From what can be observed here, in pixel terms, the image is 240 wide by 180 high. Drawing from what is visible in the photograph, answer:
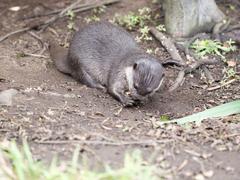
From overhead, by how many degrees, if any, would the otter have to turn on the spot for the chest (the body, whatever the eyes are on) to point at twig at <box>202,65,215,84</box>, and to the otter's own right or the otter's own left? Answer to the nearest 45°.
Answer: approximately 45° to the otter's own left

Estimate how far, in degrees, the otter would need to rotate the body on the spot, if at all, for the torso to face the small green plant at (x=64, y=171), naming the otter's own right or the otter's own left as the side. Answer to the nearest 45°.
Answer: approximately 45° to the otter's own right

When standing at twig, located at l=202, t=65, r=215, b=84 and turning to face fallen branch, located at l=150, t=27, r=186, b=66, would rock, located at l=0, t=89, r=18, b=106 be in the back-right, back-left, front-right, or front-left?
front-left

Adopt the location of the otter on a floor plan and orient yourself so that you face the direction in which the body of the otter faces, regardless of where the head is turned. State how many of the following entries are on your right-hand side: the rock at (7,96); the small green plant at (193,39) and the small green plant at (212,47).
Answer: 1

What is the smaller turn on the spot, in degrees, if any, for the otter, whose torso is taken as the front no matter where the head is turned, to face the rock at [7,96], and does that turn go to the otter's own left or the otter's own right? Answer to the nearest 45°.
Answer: approximately 90° to the otter's own right

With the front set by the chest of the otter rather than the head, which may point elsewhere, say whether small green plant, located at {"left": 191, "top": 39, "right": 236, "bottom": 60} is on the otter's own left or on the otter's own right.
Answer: on the otter's own left

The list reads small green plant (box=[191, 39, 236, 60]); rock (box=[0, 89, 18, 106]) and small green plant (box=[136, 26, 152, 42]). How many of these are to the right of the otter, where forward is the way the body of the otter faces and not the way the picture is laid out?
1

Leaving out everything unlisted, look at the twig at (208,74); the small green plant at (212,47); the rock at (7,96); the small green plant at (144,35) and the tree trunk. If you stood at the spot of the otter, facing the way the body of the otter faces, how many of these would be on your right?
1

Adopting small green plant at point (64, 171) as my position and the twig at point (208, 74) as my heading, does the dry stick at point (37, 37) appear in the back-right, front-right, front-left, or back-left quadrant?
front-left

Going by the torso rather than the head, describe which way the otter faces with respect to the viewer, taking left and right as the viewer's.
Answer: facing the viewer and to the right of the viewer

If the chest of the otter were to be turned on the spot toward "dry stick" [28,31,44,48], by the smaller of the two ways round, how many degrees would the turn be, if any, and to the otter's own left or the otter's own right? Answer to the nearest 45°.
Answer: approximately 180°

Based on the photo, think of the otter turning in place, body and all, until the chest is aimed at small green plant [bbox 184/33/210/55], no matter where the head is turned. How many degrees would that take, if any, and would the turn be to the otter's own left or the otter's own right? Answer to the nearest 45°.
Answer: approximately 45° to the otter's own left

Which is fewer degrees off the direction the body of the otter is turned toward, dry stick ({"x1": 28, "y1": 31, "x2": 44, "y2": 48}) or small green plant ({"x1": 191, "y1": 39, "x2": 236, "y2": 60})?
the small green plant

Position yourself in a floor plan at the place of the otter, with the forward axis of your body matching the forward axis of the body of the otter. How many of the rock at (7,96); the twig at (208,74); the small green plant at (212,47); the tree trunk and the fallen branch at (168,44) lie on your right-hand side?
1
